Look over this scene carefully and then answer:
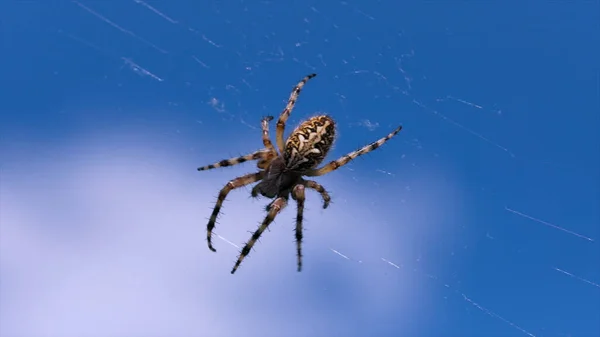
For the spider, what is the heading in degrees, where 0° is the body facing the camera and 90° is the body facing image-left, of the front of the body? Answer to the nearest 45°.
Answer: approximately 45°
